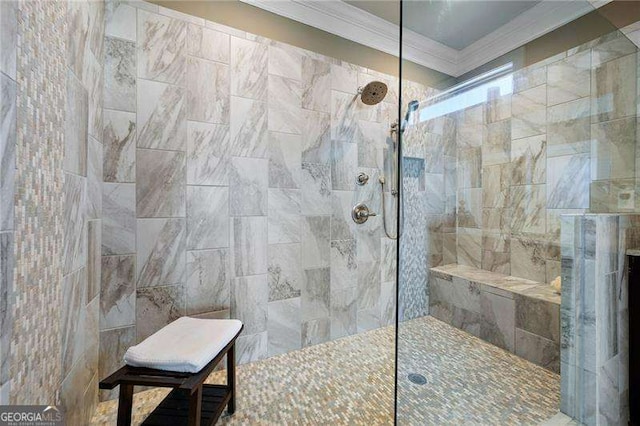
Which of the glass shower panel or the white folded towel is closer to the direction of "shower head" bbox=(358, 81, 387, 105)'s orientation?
the glass shower panel

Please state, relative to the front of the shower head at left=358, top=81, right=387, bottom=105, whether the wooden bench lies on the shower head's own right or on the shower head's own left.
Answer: on the shower head's own right

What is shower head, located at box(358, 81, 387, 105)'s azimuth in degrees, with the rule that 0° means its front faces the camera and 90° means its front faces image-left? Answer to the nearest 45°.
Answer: approximately 315°

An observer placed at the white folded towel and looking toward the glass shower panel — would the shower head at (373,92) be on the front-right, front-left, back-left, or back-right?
front-left

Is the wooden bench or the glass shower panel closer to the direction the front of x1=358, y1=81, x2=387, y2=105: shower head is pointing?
the glass shower panel

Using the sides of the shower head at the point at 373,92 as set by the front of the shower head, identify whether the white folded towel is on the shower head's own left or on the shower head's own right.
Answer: on the shower head's own right

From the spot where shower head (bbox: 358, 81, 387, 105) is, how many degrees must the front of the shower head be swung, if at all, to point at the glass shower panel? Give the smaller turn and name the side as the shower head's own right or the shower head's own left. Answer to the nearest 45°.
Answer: approximately 45° to the shower head's own left

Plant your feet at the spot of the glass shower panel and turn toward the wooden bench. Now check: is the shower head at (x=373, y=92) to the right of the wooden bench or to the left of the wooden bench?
right
